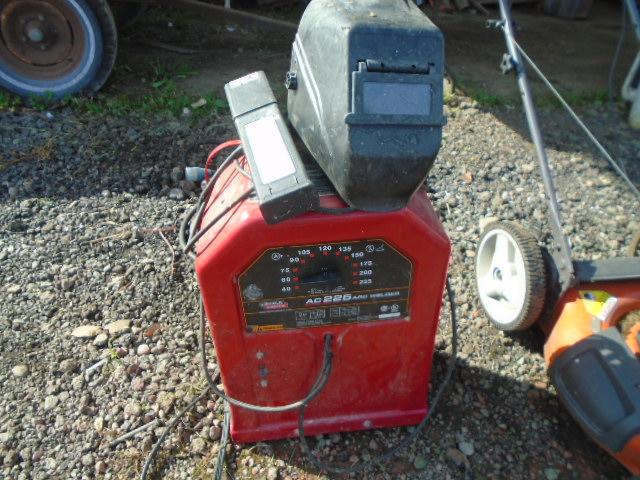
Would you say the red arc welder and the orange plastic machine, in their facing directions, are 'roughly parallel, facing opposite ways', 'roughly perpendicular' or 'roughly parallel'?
roughly parallel

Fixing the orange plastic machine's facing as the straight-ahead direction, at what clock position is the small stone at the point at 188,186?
The small stone is roughly at 5 o'clock from the orange plastic machine.

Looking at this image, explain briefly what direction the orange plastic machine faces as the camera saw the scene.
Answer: facing the viewer and to the right of the viewer

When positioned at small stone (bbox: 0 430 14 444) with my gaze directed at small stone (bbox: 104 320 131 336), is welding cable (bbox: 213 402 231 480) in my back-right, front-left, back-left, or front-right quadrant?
front-right

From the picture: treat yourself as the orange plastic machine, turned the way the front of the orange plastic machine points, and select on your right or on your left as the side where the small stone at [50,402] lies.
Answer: on your right

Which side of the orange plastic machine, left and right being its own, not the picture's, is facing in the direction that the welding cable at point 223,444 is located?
right

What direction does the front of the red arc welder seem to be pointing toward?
toward the camera

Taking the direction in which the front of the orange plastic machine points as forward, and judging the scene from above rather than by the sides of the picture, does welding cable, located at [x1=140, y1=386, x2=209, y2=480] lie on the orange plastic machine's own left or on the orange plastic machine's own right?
on the orange plastic machine's own right

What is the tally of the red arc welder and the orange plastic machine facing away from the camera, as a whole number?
0

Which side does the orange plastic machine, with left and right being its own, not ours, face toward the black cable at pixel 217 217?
right

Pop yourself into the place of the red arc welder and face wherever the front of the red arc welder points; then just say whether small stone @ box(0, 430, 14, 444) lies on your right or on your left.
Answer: on your right

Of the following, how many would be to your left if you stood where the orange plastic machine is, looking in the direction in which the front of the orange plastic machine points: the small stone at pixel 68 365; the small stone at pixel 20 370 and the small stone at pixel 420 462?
0

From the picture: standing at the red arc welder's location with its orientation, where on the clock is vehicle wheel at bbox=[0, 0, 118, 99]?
The vehicle wheel is roughly at 5 o'clock from the red arc welder.
